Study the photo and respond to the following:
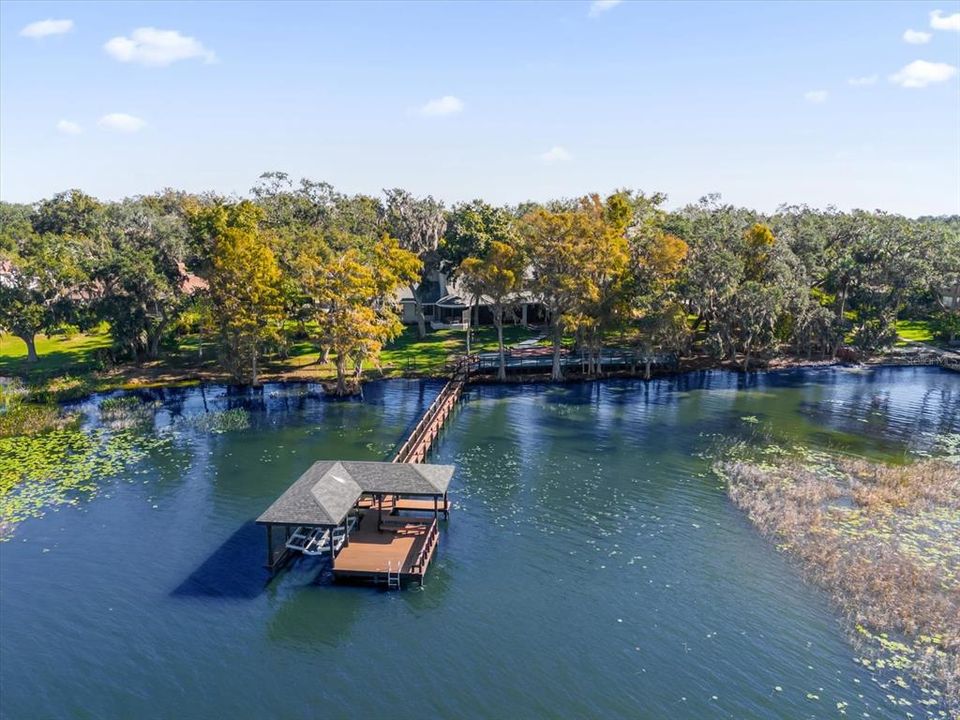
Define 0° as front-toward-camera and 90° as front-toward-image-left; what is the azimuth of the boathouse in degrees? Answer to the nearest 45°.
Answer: approximately 0°
